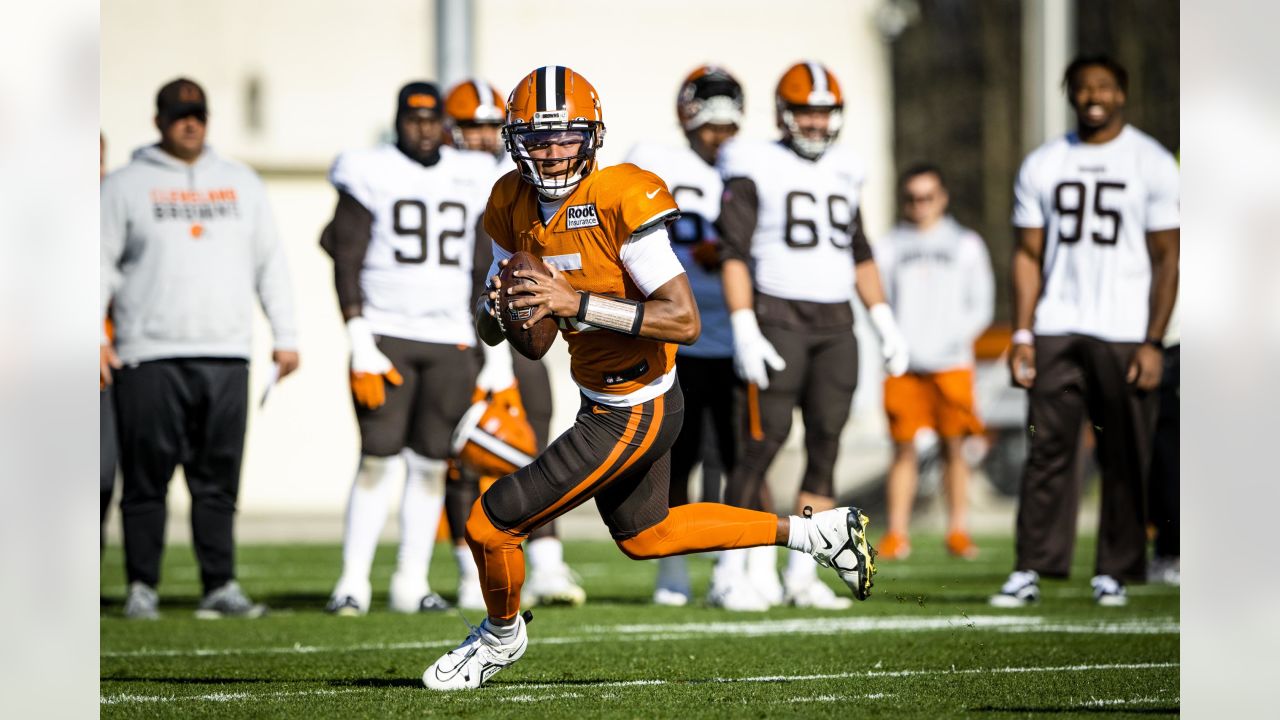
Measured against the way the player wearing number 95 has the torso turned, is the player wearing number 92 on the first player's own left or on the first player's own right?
on the first player's own right

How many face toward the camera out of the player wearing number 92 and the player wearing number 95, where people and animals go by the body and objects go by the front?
2

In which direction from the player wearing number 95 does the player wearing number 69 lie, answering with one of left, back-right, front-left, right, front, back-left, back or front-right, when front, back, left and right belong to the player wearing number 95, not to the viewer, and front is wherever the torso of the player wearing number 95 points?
right

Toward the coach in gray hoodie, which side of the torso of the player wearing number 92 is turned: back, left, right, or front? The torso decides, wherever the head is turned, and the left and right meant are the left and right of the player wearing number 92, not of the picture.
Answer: right

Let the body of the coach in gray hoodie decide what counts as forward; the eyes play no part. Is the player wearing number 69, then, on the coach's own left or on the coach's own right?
on the coach's own left

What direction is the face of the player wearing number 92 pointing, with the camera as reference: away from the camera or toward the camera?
toward the camera

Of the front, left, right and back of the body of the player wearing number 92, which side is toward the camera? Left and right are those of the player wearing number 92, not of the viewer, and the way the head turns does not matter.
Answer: front

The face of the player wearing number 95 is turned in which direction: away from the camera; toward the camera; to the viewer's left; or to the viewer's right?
toward the camera

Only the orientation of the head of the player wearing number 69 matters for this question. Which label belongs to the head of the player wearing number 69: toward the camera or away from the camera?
toward the camera

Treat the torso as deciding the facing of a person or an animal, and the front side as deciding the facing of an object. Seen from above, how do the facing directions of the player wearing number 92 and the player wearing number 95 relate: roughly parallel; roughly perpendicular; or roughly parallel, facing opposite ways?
roughly parallel

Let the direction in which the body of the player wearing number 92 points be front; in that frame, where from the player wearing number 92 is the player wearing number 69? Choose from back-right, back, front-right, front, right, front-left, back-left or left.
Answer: left

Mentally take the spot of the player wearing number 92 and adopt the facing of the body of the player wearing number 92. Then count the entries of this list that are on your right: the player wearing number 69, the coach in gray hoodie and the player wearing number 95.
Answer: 1

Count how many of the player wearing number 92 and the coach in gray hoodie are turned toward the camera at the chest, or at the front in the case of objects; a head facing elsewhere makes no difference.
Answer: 2

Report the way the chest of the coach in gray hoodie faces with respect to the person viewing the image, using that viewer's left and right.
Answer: facing the viewer

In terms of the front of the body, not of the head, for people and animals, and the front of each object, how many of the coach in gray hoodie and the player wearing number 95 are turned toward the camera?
2

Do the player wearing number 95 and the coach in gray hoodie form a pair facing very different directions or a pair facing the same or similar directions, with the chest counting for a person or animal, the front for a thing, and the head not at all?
same or similar directions
